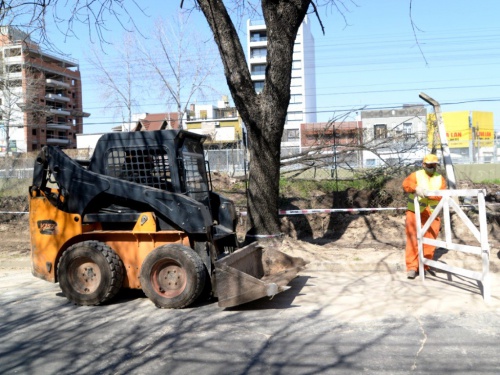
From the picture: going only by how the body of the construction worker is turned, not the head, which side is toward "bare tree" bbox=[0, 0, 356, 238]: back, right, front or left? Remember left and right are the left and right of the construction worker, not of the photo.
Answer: right

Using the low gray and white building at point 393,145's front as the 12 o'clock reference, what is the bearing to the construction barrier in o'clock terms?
The construction barrier is roughly at 12 o'clock from the low gray and white building.

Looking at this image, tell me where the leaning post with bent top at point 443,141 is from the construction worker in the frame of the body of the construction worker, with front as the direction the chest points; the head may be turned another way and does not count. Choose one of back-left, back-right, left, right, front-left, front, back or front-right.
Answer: back

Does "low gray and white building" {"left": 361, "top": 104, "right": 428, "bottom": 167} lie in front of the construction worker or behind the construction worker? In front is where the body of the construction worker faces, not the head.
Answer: behind

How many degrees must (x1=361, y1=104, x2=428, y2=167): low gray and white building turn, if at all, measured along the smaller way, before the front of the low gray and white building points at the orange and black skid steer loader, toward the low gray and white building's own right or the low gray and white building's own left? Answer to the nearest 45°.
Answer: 0° — it already faces it

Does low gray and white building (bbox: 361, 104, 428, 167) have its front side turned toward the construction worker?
yes

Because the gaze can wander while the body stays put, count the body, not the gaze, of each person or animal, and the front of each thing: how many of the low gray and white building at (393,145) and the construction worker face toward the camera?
2

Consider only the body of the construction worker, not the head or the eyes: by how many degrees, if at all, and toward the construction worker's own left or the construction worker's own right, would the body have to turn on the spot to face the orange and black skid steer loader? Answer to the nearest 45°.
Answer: approximately 45° to the construction worker's own right

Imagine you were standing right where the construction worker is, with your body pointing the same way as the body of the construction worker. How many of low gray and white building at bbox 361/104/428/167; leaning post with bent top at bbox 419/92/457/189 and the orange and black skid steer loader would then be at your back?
2

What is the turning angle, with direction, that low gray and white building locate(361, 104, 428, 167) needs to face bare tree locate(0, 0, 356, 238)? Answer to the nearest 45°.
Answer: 0° — it already faces it
